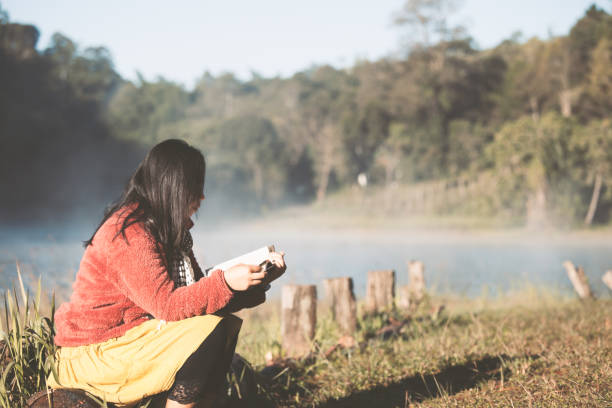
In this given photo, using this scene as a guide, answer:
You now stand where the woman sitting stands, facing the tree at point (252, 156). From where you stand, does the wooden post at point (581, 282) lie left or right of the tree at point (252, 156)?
right

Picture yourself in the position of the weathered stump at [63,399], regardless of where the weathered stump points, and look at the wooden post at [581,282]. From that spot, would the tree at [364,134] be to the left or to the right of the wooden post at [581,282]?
left

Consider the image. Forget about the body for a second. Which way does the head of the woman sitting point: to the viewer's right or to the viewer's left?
to the viewer's right

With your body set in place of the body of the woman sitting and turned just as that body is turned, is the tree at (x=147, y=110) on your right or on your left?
on your left

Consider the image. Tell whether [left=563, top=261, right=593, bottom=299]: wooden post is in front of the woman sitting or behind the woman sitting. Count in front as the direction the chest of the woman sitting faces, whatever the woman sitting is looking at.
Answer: in front

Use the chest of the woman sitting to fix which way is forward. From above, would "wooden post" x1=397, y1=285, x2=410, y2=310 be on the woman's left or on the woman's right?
on the woman's left

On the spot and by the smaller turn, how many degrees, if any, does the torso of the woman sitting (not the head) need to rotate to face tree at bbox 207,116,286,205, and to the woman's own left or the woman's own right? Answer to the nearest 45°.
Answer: approximately 90° to the woman's own left

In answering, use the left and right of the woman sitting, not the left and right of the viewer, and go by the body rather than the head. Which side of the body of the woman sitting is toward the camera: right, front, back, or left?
right

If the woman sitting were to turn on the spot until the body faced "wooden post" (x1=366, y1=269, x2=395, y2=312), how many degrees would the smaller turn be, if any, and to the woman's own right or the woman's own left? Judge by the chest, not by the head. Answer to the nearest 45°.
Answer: approximately 45° to the woman's own left

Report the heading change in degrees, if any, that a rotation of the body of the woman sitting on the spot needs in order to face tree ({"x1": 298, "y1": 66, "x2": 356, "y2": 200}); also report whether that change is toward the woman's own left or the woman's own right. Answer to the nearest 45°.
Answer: approximately 90° to the woman's own left

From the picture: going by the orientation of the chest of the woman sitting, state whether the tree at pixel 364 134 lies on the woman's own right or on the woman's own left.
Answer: on the woman's own left
